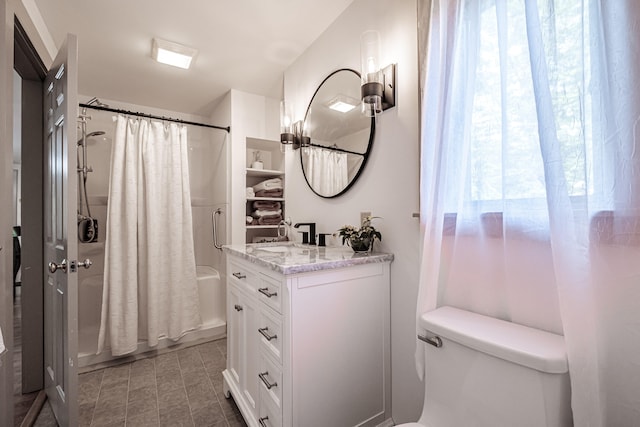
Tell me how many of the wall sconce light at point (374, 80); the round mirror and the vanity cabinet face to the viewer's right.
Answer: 0

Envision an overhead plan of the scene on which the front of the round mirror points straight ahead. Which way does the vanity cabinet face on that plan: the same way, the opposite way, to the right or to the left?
the same way

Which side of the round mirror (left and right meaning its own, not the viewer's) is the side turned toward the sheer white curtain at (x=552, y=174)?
left

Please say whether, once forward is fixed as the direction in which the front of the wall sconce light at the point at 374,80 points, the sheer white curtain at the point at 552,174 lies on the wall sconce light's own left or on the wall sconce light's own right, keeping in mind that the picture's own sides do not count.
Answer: on the wall sconce light's own left

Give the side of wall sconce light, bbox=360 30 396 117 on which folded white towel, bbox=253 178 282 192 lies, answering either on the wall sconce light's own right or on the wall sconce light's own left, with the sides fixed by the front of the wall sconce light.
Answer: on the wall sconce light's own right

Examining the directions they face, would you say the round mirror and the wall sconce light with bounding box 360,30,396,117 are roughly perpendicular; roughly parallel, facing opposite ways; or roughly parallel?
roughly parallel

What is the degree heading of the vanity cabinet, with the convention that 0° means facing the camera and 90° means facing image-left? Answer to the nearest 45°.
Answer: approximately 45°

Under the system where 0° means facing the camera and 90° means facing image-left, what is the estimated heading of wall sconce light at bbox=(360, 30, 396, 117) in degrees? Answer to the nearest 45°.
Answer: approximately 45°

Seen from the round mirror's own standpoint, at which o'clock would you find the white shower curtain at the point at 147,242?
The white shower curtain is roughly at 2 o'clock from the round mirror.

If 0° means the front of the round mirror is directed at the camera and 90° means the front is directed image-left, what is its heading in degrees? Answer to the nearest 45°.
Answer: approximately 45°

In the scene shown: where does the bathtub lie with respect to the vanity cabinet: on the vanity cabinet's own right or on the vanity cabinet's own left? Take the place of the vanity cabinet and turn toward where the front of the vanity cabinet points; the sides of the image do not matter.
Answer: on the vanity cabinet's own right

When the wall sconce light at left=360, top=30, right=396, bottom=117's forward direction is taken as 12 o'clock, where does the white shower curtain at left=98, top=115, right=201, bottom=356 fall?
The white shower curtain is roughly at 2 o'clock from the wall sconce light.

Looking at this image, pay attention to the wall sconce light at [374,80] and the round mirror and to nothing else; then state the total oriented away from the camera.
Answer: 0

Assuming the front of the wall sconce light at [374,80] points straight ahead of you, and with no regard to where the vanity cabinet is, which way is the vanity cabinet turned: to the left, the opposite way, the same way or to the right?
the same way
